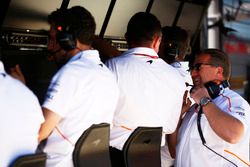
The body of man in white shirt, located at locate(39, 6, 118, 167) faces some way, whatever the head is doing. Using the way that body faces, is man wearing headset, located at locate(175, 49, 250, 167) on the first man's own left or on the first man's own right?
on the first man's own right

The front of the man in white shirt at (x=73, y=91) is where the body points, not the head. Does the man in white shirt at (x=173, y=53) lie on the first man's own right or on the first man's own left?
on the first man's own right

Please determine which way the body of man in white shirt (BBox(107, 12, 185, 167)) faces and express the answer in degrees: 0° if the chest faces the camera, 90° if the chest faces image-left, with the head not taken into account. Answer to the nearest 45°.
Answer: approximately 180°

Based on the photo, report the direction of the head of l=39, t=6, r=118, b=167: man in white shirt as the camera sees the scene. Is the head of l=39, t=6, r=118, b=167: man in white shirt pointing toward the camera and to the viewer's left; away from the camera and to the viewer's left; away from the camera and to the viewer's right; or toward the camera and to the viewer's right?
away from the camera and to the viewer's left

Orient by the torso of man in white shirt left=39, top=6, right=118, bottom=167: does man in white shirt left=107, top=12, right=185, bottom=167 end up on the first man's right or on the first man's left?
on the first man's right

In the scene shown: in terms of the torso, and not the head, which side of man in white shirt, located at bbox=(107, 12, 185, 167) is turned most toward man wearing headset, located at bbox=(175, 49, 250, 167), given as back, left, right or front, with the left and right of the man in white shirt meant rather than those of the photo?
right

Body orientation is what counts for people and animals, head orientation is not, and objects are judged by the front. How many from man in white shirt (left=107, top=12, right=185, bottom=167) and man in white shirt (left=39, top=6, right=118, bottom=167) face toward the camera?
0

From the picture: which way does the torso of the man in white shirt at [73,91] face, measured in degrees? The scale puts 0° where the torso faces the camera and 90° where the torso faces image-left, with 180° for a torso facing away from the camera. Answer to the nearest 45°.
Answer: approximately 135°

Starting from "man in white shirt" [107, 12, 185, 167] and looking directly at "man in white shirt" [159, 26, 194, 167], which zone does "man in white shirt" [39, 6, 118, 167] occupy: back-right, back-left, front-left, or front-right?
back-left
